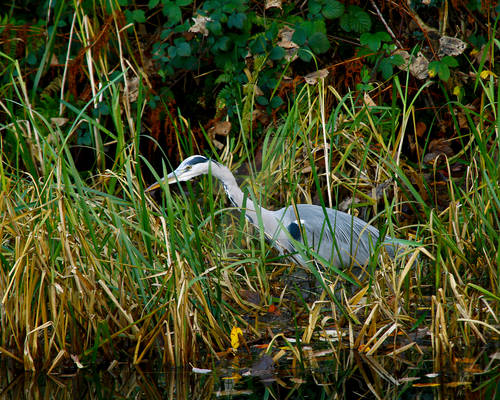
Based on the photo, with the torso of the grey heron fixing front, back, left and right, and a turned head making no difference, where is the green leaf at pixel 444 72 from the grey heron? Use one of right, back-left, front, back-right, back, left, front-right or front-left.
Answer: back-right

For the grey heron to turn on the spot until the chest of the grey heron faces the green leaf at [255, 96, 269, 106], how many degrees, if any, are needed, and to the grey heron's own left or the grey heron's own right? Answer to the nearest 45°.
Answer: approximately 90° to the grey heron's own right

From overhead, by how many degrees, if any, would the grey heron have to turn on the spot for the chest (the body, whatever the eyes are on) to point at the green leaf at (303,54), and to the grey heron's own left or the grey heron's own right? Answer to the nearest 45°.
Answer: approximately 90° to the grey heron's own right

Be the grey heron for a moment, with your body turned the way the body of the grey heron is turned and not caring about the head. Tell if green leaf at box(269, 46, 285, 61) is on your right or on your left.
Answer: on your right

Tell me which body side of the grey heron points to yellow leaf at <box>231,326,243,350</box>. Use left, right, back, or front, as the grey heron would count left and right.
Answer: left

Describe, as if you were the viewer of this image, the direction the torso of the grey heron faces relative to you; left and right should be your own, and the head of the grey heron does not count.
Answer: facing to the left of the viewer

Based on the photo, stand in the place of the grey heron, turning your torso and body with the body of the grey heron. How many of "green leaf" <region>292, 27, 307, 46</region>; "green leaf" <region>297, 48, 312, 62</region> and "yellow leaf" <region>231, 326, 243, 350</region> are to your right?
2

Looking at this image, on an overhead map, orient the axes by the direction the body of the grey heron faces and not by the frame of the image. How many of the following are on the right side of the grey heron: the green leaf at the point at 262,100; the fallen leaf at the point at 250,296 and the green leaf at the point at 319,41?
2

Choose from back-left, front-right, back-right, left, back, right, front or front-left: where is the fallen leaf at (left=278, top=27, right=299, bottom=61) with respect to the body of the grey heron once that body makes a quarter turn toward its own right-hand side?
front

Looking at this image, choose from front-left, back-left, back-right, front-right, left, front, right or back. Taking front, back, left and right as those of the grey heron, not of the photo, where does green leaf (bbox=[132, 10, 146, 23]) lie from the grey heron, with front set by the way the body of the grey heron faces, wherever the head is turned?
front-right

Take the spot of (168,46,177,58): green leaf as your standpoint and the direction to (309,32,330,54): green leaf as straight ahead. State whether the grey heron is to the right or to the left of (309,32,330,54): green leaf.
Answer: right

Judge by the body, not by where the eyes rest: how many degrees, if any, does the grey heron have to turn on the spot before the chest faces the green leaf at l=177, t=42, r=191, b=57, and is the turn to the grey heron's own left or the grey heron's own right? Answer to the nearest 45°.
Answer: approximately 45° to the grey heron's own right

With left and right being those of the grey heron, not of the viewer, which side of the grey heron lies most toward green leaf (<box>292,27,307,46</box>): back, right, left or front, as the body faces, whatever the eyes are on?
right
